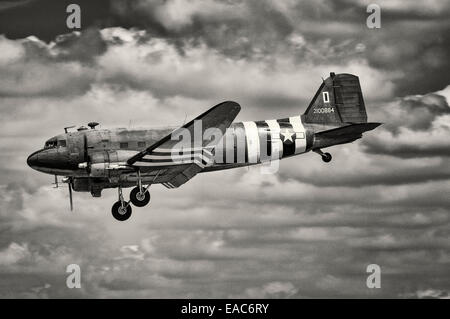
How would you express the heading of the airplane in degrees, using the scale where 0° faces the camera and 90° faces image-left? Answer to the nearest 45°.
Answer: approximately 90°
